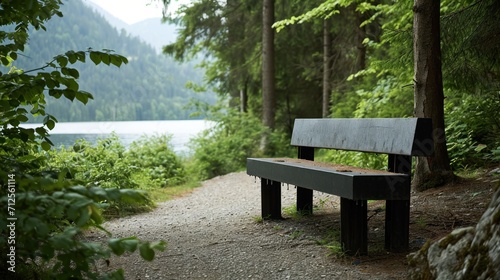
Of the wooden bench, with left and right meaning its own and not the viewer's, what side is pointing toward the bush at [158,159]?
right

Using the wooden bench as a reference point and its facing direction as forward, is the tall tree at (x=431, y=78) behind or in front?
behind

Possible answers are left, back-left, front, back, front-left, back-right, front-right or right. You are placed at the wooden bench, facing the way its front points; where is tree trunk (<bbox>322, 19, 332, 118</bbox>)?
back-right

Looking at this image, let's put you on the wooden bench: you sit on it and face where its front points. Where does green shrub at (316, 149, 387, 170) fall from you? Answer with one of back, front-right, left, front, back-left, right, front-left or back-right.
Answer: back-right

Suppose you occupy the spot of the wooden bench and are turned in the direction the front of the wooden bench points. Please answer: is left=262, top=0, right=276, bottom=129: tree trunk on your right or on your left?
on your right

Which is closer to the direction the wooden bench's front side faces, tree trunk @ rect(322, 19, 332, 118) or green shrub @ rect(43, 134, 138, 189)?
the green shrub

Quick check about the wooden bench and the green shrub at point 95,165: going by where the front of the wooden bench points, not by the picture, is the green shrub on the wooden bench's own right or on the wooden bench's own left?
on the wooden bench's own right

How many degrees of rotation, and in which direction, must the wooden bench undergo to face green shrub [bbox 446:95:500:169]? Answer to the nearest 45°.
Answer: approximately 180°

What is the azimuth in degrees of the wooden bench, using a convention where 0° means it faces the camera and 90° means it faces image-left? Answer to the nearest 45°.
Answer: approximately 45°
